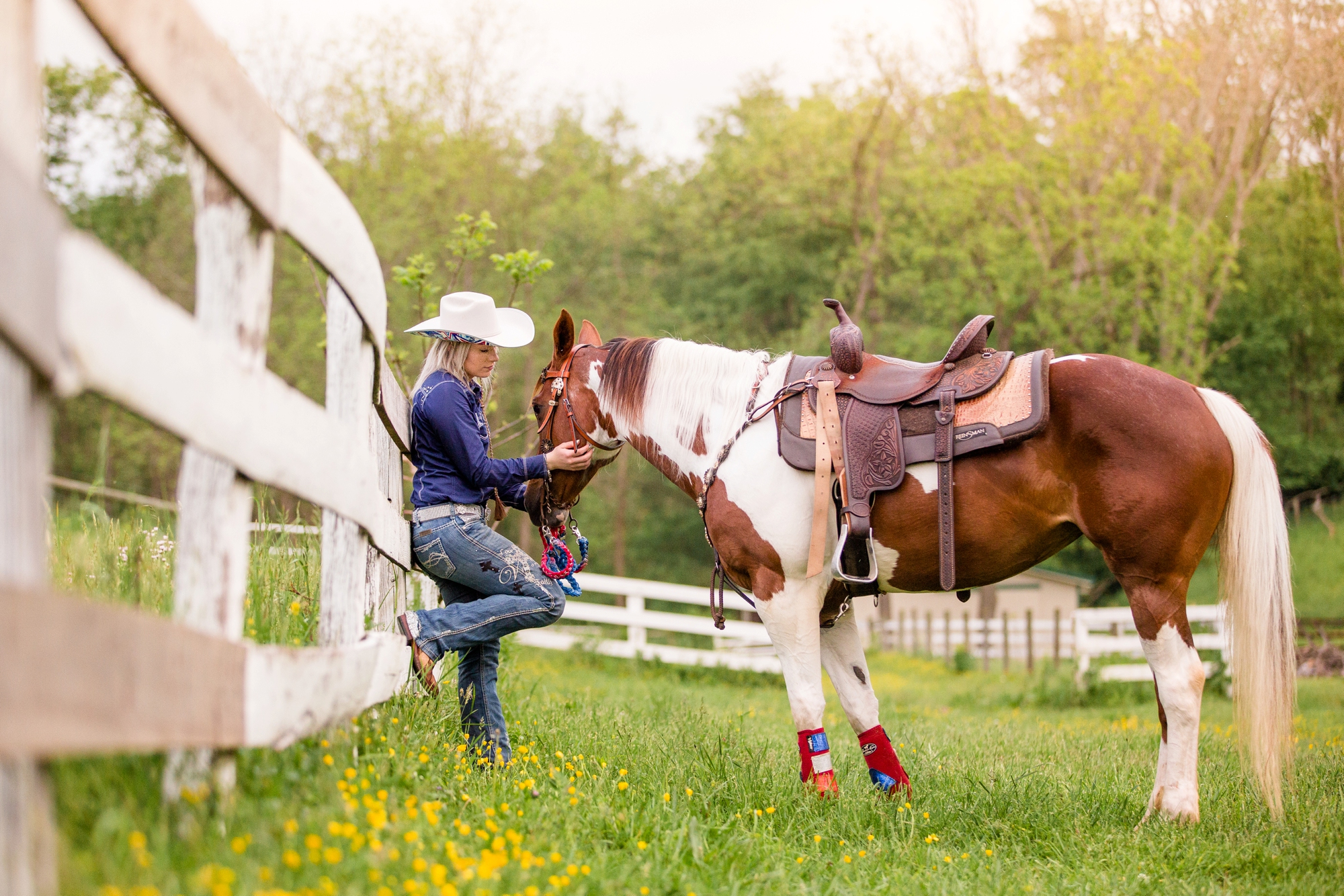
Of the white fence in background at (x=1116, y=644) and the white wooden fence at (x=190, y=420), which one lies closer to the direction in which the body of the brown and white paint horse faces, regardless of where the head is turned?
the white wooden fence

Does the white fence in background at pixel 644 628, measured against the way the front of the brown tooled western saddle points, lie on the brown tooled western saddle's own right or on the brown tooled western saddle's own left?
on the brown tooled western saddle's own right

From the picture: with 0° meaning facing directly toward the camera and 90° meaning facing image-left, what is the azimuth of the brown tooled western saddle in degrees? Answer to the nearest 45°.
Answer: approximately 90°

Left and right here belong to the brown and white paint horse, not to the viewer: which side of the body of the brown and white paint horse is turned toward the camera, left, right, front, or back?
left

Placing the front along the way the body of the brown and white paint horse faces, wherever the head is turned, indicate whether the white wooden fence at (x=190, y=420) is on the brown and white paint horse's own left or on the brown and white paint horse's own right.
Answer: on the brown and white paint horse's own left

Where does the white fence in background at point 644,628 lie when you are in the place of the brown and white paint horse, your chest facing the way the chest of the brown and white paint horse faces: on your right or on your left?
on your right
